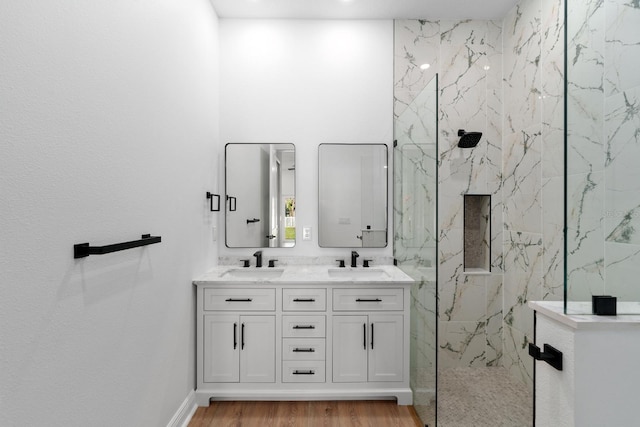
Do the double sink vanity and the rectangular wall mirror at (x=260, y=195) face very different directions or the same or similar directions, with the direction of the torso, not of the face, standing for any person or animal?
same or similar directions

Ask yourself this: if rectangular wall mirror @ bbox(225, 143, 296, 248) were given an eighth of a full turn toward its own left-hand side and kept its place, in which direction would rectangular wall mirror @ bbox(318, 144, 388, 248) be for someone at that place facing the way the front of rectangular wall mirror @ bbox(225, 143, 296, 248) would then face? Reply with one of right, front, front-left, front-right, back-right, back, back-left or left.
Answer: front-left

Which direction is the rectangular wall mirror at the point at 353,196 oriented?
toward the camera

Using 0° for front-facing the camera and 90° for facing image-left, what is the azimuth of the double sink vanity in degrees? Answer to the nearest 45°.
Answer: approximately 0°

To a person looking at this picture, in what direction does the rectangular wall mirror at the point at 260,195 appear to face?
facing the viewer

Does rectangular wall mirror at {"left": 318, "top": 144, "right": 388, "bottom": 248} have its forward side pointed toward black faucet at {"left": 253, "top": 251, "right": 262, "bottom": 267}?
no

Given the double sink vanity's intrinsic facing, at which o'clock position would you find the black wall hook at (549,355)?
The black wall hook is roughly at 11 o'clock from the double sink vanity.
